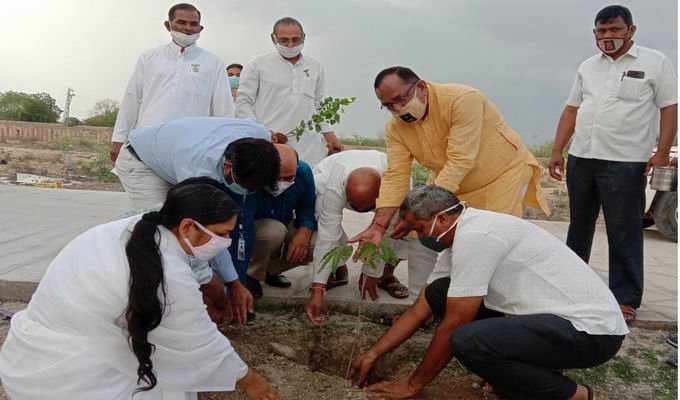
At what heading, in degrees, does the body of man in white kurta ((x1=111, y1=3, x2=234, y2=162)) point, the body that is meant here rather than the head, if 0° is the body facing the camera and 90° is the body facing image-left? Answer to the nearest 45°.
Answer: approximately 0°

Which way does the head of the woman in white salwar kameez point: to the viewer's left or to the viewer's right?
to the viewer's right

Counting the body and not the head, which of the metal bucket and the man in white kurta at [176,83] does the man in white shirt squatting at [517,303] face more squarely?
the man in white kurta

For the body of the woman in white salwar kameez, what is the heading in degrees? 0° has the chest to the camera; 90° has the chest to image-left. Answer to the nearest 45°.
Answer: approximately 270°

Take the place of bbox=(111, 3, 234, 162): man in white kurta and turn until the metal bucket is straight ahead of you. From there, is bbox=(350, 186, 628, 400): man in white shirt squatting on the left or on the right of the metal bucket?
right

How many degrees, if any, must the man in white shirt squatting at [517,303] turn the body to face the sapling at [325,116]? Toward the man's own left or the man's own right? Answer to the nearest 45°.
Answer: approximately 45° to the man's own right

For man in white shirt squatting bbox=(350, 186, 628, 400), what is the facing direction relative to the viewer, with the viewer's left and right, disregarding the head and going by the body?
facing to the left of the viewer
